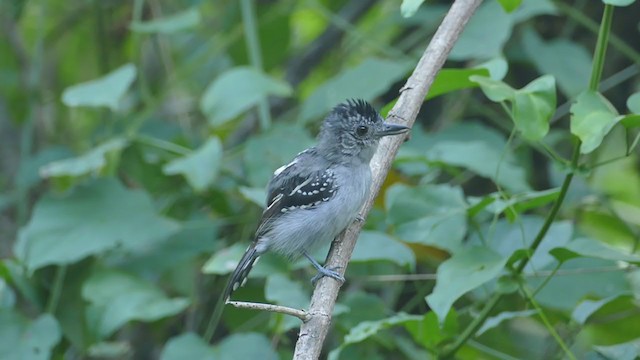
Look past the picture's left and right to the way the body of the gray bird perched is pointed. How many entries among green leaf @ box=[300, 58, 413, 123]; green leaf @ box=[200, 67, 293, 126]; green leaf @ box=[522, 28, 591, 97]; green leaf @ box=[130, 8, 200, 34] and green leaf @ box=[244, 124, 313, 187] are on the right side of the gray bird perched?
0

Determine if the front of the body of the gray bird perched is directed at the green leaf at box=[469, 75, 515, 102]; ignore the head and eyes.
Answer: no

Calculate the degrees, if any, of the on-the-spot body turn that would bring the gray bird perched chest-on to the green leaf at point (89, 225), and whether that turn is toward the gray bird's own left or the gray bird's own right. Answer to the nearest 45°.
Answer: approximately 135° to the gray bird's own left

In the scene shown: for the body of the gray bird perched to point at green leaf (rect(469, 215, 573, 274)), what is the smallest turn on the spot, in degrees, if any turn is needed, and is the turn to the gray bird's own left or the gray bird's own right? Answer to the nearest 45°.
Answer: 0° — it already faces it

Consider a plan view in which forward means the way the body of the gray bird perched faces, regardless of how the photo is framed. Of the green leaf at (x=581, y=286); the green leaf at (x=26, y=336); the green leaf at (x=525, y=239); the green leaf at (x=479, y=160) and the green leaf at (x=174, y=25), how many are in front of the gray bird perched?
3

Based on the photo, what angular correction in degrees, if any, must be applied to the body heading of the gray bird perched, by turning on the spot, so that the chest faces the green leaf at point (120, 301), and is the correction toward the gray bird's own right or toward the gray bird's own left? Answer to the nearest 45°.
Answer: approximately 135° to the gray bird's own left

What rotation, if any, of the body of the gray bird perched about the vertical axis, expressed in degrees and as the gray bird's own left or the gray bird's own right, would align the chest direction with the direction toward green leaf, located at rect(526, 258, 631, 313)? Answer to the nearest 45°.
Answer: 0° — it already faces it

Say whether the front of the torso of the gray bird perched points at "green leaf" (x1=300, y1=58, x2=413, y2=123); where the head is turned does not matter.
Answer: no

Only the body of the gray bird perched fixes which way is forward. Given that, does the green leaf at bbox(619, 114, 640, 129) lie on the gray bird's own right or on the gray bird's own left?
on the gray bird's own left

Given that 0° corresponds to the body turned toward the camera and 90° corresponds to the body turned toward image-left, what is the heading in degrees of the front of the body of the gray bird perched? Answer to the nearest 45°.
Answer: approximately 270°

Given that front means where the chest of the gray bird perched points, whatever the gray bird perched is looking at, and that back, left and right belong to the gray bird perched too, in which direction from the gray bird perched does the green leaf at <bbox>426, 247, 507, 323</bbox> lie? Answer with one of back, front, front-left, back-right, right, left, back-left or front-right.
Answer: front-right
